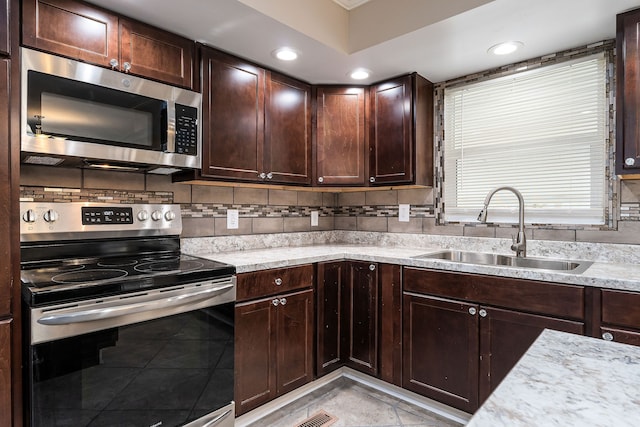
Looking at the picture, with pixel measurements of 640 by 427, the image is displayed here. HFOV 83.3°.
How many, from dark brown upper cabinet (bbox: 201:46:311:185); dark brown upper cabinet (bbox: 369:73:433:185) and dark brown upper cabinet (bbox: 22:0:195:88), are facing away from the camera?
0

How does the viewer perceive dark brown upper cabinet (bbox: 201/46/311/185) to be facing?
facing the viewer and to the right of the viewer

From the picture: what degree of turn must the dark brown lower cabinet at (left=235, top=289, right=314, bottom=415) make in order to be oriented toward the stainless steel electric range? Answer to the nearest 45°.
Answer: approximately 90° to its right

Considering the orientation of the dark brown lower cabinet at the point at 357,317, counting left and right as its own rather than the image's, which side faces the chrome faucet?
left

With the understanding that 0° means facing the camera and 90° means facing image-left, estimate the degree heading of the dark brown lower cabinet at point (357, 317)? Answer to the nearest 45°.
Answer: approximately 0°

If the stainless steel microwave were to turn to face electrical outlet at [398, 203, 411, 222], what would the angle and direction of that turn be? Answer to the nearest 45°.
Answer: approximately 45° to its left

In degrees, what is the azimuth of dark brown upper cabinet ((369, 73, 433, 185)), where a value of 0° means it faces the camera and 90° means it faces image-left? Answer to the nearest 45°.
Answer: approximately 45°

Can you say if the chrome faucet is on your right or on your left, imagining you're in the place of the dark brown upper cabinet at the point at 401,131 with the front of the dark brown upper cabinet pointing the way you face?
on your left

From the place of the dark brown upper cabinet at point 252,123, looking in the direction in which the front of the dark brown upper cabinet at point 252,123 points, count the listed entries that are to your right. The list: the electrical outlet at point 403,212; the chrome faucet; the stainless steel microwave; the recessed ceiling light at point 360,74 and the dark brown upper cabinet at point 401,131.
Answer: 1

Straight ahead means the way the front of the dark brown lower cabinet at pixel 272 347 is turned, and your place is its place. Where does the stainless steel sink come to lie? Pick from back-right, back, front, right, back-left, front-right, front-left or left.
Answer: front-left
